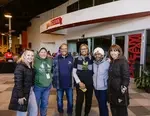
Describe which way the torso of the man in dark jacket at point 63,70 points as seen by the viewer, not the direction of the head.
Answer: toward the camera

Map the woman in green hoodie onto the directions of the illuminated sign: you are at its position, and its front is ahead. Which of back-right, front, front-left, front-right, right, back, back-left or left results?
front-left

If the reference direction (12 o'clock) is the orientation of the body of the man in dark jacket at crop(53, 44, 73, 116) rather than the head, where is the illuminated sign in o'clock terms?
The illuminated sign is roughly at 6 o'clock from the man in dark jacket.

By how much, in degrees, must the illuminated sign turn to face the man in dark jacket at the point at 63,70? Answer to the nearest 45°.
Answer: approximately 45° to its left

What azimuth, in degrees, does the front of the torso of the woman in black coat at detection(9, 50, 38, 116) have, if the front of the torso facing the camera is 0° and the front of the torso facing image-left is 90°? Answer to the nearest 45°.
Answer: approximately 315°

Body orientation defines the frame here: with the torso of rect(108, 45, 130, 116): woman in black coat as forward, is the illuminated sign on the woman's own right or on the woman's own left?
on the woman's own right

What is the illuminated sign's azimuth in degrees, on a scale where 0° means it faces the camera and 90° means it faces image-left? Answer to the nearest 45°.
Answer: approximately 45°

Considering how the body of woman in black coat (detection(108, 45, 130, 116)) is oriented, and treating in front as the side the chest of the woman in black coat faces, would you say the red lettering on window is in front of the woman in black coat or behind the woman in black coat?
behind

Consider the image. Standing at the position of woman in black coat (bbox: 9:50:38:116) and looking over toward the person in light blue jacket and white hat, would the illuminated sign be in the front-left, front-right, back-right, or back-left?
front-left

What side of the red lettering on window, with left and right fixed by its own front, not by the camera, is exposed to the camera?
front

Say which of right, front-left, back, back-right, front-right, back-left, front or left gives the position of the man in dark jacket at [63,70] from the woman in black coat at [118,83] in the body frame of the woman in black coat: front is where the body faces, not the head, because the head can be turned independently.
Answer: right

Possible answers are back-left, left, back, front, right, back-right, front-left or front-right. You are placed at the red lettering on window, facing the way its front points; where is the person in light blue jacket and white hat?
front
